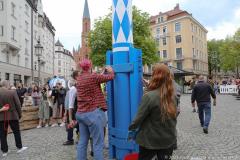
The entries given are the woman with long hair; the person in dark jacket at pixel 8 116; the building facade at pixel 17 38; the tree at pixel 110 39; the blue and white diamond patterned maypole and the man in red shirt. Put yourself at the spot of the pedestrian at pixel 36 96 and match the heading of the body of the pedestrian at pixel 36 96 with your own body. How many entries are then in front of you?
4

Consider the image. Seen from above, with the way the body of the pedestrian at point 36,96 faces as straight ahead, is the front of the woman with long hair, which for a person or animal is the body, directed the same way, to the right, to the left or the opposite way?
the opposite way

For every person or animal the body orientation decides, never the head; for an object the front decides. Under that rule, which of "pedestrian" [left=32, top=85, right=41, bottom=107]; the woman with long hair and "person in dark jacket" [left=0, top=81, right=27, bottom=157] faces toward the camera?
the pedestrian

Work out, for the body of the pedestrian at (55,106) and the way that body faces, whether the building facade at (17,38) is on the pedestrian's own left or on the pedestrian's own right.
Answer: on the pedestrian's own right

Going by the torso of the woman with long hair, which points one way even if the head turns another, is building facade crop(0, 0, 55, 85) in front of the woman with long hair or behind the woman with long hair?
in front

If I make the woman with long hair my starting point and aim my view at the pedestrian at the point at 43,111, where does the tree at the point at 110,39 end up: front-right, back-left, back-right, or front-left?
front-right

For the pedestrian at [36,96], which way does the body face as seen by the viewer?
toward the camera

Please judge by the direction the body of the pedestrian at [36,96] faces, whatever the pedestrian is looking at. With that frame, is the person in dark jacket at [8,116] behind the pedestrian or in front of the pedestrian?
in front
